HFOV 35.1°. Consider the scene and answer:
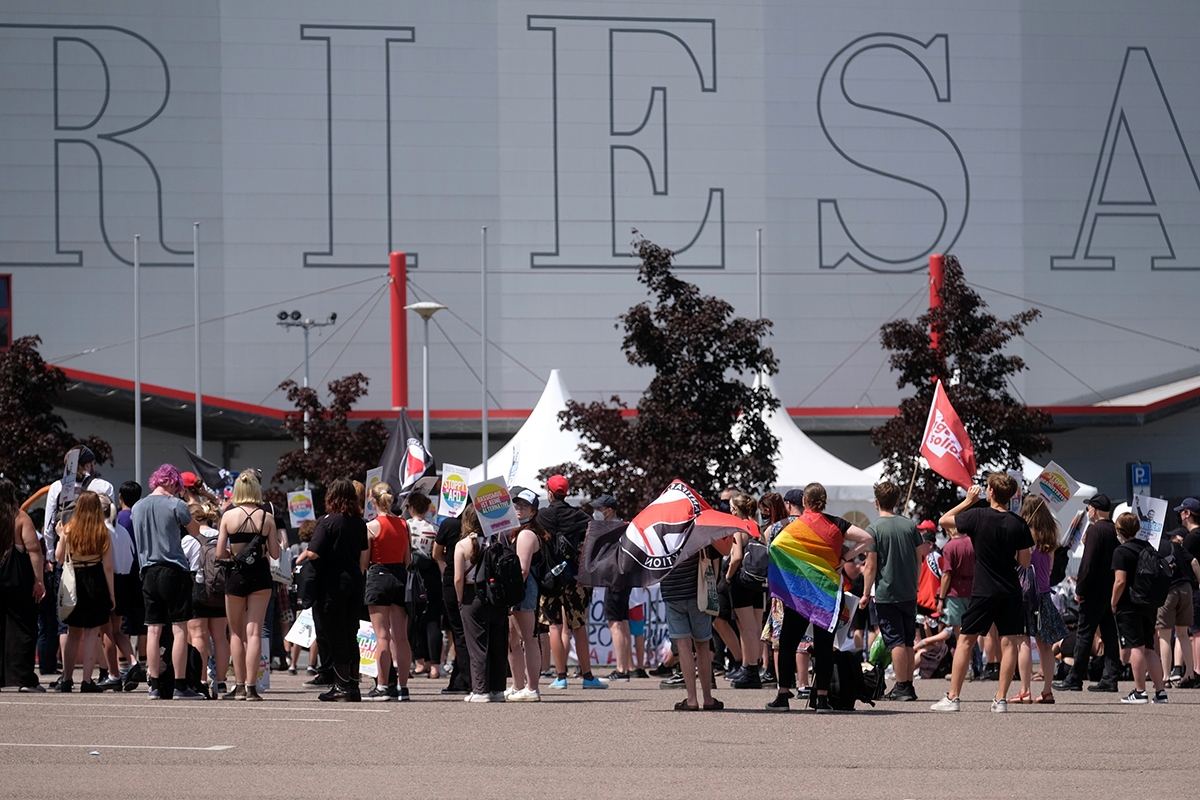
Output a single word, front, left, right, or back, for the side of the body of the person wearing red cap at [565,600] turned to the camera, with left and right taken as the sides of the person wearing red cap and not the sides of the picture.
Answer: back

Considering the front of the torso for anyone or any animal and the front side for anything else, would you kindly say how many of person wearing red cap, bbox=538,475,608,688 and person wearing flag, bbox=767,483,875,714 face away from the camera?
2

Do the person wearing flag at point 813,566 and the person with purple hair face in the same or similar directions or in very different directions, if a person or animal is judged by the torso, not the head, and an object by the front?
same or similar directions

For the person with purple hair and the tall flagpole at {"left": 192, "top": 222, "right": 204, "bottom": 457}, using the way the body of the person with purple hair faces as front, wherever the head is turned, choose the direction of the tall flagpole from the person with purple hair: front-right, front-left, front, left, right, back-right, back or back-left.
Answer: front-left

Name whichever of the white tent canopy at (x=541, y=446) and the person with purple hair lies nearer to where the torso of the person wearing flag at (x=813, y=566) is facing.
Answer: the white tent canopy

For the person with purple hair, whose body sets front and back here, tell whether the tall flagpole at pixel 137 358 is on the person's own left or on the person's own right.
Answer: on the person's own left

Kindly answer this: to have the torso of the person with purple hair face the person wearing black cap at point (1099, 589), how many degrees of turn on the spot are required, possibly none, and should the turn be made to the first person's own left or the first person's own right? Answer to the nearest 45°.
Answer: approximately 45° to the first person's own right

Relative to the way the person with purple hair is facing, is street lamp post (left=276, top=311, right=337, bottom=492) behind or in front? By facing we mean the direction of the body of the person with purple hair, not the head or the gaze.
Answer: in front

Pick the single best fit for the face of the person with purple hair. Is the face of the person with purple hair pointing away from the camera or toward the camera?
away from the camera

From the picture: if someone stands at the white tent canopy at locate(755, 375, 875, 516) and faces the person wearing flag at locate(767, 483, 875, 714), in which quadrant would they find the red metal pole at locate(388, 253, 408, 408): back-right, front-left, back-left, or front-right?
back-right

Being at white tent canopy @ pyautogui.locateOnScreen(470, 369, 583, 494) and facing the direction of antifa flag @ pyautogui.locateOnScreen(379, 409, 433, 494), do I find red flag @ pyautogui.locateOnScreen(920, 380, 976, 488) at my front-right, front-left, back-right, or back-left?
front-left

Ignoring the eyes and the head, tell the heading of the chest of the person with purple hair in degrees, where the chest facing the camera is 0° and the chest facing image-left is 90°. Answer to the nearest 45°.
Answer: approximately 225°

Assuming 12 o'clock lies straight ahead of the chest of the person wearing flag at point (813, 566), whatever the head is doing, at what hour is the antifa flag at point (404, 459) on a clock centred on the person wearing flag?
The antifa flag is roughly at 11 o'clock from the person wearing flag.

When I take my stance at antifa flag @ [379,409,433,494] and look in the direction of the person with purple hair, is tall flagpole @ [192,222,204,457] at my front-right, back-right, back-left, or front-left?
back-right

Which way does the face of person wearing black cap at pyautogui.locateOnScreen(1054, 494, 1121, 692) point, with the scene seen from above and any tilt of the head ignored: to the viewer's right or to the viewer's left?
to the viewer's left

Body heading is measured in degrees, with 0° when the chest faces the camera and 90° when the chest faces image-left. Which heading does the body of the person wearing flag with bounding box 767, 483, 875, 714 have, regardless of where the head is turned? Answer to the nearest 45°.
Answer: approximately 180°
